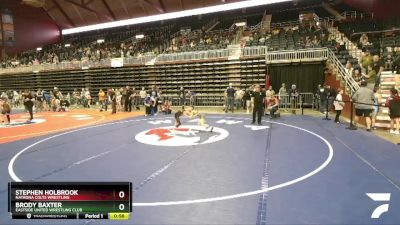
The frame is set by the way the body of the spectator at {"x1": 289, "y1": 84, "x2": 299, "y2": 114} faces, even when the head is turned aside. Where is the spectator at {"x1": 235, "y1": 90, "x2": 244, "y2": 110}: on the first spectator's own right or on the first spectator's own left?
on the first spectator's own right

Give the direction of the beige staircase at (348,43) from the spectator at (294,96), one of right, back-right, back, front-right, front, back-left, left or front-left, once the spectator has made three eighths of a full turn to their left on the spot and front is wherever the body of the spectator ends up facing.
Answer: front

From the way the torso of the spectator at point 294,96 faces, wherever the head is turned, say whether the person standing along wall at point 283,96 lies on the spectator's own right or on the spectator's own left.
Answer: on the spectator's own right

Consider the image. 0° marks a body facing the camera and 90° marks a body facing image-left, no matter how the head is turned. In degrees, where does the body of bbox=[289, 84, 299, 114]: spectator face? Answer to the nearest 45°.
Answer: approximately 0°
